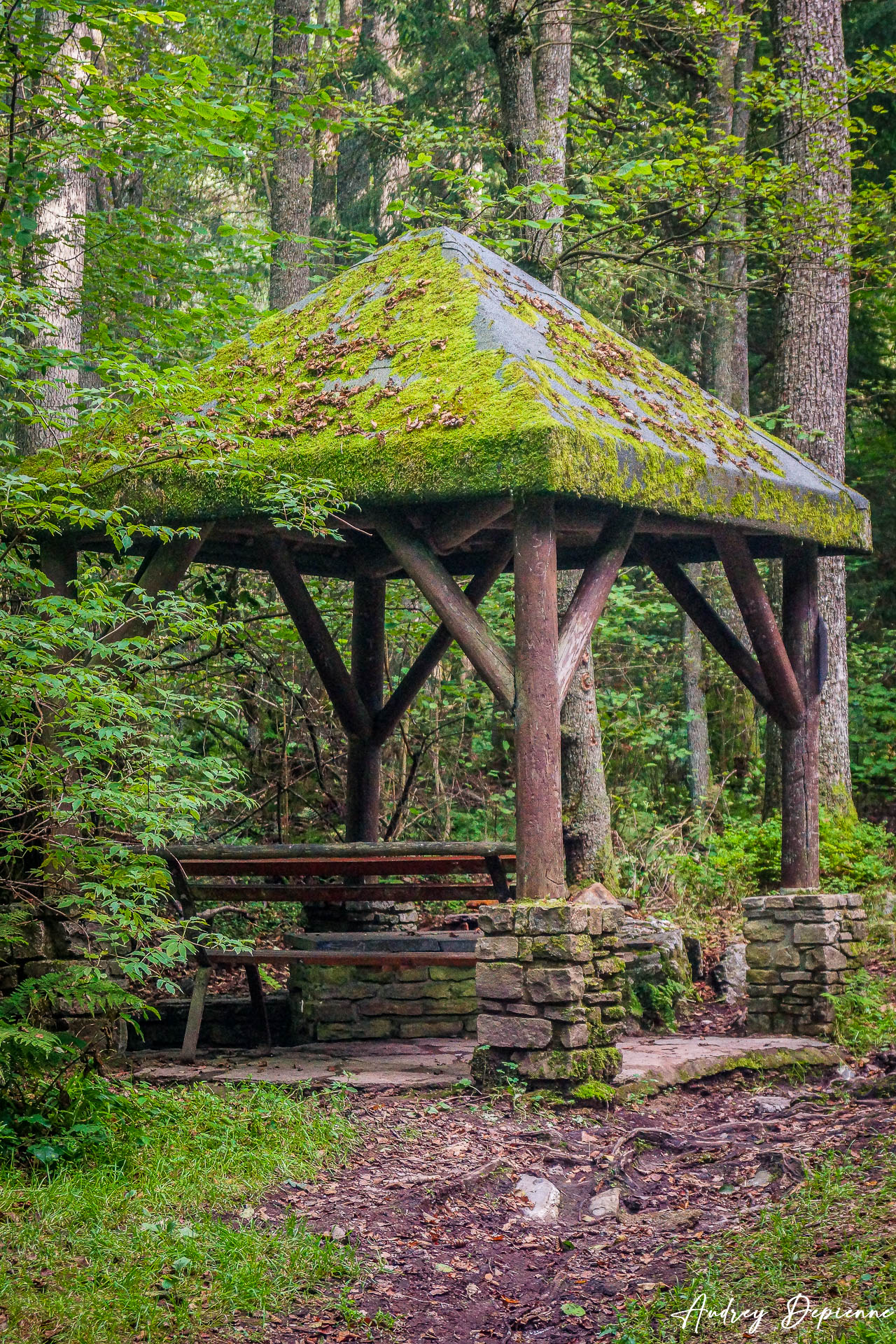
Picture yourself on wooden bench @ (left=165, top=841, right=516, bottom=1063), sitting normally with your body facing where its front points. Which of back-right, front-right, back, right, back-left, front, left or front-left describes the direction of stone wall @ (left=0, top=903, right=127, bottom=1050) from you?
back-left

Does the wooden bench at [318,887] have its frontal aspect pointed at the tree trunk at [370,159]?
yes

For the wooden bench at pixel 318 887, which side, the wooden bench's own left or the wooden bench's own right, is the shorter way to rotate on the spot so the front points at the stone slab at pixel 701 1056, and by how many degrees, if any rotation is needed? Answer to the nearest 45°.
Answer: approximately 90° to the wooden bench's own right

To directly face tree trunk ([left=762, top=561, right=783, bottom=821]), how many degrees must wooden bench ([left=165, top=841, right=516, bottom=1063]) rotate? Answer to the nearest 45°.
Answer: approximately 45° to its right

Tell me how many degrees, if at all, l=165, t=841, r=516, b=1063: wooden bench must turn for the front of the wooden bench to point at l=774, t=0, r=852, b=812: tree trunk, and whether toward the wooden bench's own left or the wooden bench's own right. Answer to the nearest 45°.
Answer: approximately 45° to the wooden bench's own right

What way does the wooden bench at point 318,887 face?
away from the camera

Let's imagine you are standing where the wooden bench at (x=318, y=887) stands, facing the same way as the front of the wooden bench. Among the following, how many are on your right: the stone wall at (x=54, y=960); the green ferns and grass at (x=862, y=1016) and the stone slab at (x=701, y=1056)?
2

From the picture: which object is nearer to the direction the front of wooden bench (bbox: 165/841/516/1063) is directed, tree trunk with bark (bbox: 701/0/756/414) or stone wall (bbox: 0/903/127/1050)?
the tree trunk with bark
